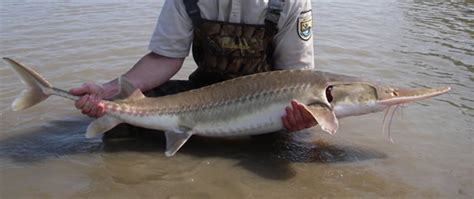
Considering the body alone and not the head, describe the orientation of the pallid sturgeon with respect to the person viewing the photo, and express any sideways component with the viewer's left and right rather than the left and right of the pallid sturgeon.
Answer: facing to the right of the viewer

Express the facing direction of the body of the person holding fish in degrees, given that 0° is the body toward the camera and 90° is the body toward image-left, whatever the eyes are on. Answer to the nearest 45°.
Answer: approximately 0°
